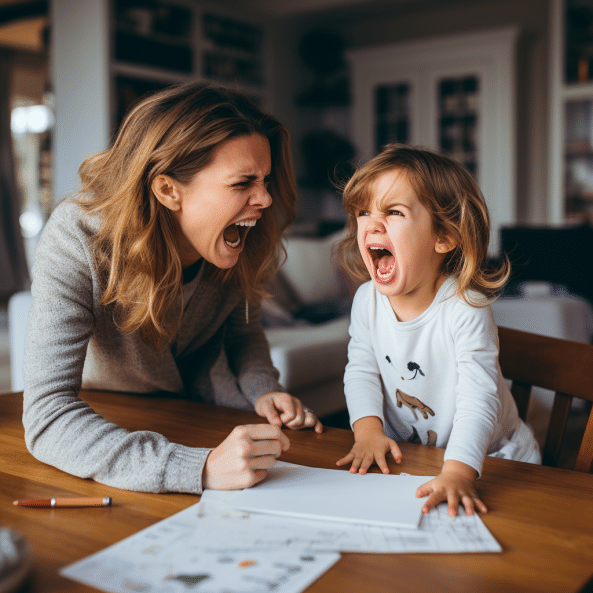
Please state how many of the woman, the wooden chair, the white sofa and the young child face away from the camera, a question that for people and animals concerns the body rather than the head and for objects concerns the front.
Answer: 0

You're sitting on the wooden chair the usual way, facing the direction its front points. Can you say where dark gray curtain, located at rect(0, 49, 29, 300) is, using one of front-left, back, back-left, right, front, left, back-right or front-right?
right

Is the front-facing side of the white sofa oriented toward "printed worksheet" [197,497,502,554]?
yes

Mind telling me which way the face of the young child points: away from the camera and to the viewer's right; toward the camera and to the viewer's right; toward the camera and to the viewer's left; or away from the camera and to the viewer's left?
toward the camera and to the viewer's left

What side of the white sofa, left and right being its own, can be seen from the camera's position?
front

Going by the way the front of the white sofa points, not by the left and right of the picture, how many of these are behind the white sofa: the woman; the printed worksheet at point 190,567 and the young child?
0

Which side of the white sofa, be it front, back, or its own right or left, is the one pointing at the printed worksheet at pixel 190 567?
front

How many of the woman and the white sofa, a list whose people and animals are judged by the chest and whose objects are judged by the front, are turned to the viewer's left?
0

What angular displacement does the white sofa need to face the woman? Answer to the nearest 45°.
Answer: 0° — it already faces them

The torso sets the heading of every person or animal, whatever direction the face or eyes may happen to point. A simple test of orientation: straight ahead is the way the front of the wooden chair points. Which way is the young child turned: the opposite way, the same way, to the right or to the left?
the same way

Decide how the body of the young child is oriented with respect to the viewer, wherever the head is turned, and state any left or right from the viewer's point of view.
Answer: facing the viewer and to the left of the viewer

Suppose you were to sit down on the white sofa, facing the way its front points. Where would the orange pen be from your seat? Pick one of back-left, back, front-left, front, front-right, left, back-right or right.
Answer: front
